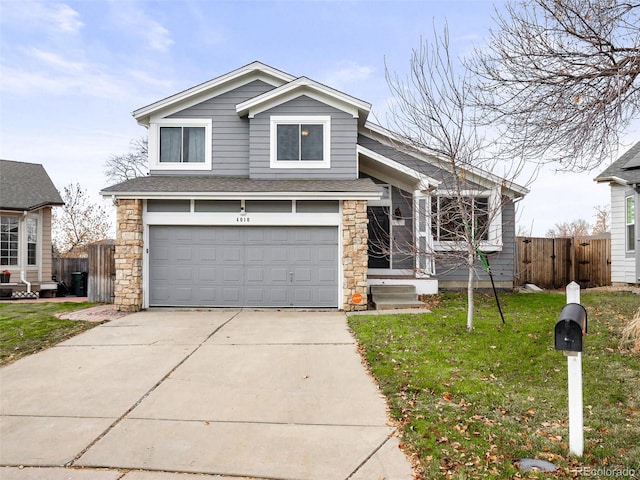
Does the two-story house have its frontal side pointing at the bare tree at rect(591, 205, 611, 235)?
no

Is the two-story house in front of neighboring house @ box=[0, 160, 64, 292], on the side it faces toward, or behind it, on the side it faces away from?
in front

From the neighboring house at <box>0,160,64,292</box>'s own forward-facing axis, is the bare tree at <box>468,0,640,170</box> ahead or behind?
ahead

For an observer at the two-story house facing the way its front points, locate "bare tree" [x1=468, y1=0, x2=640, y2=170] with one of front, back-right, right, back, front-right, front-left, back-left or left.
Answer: front-left

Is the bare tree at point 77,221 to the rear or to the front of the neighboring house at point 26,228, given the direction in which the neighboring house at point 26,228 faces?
to the rear

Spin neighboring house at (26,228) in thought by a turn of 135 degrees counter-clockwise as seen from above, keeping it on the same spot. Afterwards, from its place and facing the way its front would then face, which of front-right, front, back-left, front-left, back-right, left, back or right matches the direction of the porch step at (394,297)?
right

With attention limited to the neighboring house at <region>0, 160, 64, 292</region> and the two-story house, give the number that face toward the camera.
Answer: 2

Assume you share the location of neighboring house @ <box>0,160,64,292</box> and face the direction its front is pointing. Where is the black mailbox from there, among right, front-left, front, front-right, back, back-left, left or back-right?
front

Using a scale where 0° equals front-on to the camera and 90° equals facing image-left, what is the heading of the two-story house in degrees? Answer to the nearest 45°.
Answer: approximately 0°

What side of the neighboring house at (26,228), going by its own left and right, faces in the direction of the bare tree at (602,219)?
left

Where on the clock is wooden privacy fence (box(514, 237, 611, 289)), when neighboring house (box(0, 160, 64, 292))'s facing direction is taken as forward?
The wooden privacy fence is roughly at 10 o'clock from the neighboring house.

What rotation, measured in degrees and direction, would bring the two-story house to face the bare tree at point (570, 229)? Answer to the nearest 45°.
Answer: approximately 135° to its left

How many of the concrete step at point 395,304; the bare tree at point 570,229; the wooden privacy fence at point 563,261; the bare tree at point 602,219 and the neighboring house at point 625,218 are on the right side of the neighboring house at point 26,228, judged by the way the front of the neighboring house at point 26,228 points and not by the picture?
0

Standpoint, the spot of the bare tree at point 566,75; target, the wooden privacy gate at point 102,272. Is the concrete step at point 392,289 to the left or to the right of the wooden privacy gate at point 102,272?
right

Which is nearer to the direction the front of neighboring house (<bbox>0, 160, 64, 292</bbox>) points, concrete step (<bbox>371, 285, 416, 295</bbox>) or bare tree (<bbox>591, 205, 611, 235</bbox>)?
the concrete step

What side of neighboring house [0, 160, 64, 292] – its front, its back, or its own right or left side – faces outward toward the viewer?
front

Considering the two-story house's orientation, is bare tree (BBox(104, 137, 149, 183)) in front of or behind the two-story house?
behind
